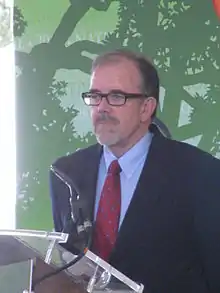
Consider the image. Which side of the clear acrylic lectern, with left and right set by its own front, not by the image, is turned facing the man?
back

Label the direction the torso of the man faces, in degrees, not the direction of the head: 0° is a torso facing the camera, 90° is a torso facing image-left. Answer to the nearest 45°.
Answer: approximately 45°
